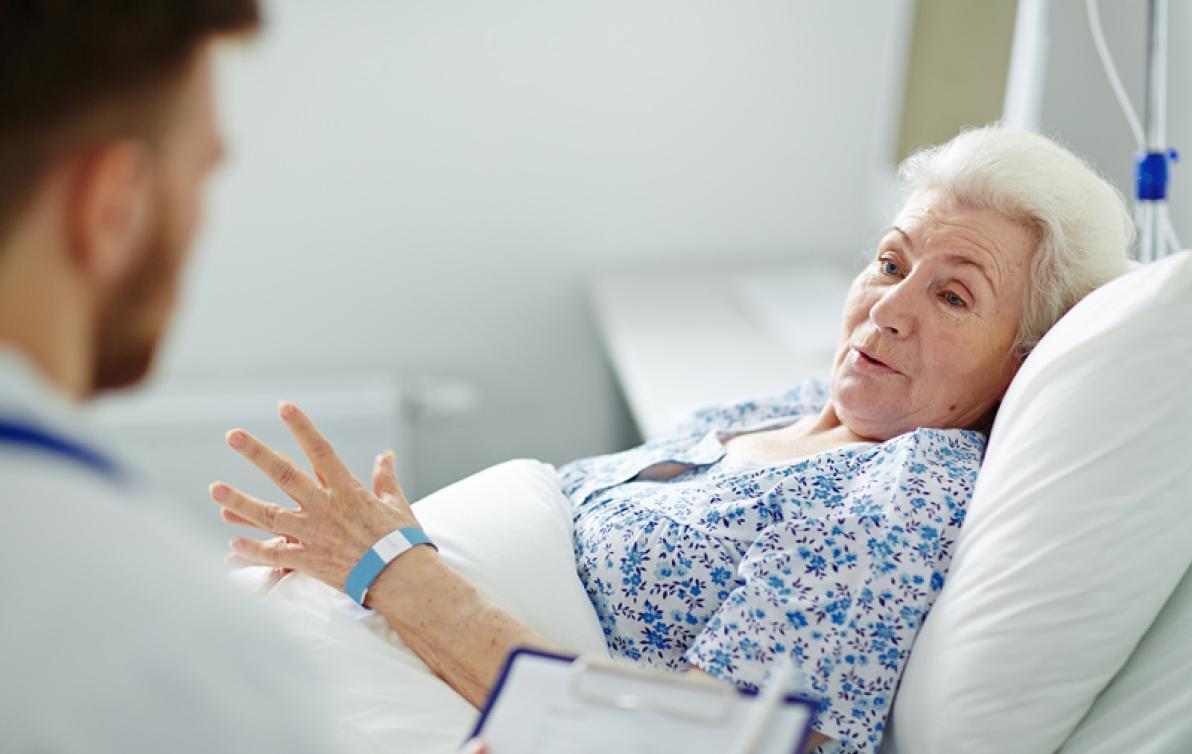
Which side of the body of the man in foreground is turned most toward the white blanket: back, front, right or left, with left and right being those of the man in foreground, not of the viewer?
front

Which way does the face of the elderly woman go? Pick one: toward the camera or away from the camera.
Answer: toward the camera

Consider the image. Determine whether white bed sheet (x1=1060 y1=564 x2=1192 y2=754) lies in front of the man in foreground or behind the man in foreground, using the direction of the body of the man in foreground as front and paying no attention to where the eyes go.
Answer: in front

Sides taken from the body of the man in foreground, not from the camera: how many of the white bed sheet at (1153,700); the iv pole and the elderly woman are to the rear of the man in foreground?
0

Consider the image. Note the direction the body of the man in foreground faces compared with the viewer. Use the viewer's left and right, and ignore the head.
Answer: facing away from the viewer and to the right of the viewer

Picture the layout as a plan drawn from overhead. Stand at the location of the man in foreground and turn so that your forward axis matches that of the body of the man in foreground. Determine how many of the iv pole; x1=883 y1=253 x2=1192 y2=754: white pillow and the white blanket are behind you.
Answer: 0

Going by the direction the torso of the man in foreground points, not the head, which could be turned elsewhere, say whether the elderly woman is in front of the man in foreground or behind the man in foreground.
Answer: in front

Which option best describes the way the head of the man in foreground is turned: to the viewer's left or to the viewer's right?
to the viewer's right

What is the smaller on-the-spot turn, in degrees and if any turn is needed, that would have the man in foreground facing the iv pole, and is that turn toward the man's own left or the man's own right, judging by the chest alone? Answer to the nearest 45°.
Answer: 0° — they already face it
